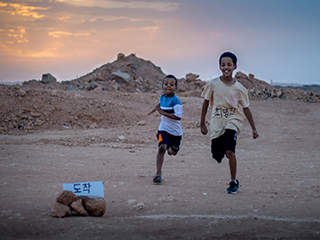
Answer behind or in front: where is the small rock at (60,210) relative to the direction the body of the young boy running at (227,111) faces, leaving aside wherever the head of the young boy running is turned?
in front

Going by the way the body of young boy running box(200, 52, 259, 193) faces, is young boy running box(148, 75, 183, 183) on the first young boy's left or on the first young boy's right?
on the first young boy's right

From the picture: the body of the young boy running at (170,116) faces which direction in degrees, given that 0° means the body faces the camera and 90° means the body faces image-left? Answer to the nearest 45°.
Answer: approximately 0°

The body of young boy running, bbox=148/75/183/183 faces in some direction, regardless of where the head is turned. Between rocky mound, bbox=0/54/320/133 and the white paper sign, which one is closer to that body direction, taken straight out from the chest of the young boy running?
the white paper sign

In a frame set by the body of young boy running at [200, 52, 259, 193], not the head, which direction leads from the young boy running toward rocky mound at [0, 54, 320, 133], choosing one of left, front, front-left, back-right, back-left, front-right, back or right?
back-right

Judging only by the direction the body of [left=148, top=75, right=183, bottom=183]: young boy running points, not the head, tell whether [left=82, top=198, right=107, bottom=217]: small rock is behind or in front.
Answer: in front

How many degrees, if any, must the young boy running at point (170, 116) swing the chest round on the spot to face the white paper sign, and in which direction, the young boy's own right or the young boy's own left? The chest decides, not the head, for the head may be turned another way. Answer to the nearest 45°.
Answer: approximately 45° to the young boy's own right

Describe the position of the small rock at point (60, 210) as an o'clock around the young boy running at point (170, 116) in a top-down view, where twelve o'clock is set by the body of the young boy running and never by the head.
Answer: The small rock is roughly at 1 o'clock from the young boy running.

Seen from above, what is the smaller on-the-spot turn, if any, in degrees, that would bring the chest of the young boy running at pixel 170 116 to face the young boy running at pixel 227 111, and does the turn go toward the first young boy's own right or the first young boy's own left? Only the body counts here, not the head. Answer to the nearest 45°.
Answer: approximately 45° to the first young boy's own left

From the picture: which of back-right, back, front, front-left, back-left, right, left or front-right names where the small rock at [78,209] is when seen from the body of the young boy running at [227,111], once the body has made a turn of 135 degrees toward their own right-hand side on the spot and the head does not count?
left
